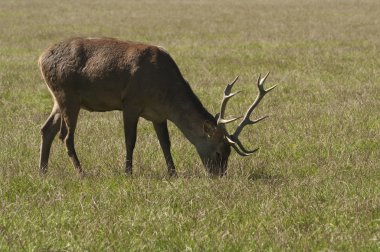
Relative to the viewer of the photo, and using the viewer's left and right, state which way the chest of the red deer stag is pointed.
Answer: facing to the right of the viewer
